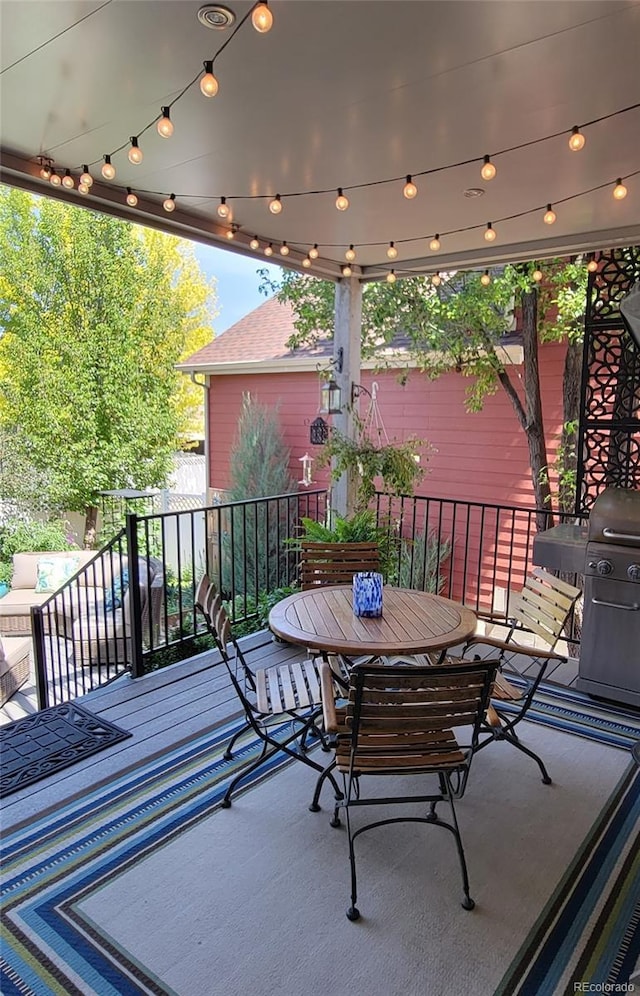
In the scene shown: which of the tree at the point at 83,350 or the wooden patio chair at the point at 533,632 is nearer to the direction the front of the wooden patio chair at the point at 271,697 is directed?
the wooden patio chair

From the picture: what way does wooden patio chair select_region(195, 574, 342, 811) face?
to the viewer's right

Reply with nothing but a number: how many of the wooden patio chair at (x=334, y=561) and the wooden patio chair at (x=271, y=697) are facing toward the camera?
1

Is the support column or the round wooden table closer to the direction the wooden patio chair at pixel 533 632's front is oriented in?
the round wooden table

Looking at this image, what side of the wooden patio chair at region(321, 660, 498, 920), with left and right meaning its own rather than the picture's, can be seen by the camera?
back

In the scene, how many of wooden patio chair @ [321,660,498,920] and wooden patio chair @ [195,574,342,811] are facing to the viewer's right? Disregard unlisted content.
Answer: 1

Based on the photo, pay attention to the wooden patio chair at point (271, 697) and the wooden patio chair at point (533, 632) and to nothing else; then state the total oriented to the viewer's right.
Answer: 1

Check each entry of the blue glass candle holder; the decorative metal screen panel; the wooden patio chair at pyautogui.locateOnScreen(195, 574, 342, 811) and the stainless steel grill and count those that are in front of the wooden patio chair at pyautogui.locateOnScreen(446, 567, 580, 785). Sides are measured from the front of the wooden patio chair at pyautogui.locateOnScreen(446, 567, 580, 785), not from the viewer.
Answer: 2

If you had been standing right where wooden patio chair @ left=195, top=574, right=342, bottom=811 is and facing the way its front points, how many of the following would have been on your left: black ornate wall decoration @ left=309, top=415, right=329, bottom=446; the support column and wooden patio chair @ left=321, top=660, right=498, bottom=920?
2
